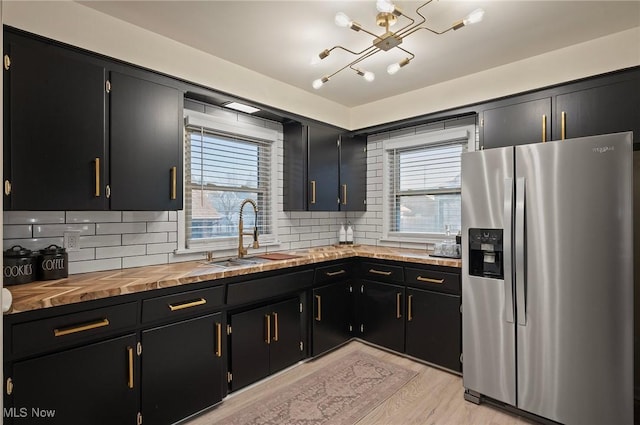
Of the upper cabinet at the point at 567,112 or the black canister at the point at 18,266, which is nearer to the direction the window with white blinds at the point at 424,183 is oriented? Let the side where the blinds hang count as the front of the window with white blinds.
the black canister

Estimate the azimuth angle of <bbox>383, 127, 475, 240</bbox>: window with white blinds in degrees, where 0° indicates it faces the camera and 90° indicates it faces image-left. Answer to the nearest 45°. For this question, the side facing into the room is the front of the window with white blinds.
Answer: approximately 45°

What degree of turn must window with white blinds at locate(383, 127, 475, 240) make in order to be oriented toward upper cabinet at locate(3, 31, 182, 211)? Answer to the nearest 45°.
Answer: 0° — it already faces it

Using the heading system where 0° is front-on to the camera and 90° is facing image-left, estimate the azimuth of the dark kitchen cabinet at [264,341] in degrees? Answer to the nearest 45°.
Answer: approximately 315°

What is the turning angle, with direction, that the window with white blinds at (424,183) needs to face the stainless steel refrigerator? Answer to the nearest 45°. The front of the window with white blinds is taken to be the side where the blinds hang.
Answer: approximately 90° to its left

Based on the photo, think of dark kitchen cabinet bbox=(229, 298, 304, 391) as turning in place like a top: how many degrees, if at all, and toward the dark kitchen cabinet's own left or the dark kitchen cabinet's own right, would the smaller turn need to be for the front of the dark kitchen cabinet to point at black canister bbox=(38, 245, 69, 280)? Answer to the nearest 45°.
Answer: approximately 135° to the dark kitchen cabinet's own right
